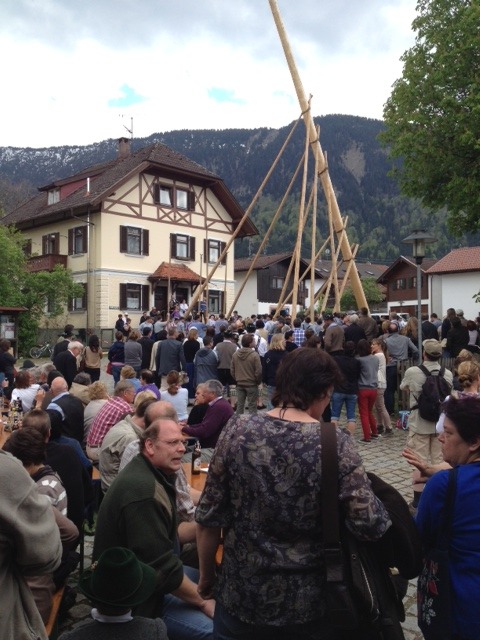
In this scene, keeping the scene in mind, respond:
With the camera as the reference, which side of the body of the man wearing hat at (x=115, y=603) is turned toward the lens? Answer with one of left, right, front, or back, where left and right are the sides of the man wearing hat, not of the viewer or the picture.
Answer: back

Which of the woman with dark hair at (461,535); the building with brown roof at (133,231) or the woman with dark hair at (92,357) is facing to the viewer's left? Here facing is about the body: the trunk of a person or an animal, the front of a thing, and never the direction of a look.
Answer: the woman with dark hair at (461,535)

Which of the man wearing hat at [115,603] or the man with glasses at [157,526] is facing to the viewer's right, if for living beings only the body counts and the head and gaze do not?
the man with glasses

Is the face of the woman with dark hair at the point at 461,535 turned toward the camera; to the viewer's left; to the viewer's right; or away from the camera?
to the viewer's left

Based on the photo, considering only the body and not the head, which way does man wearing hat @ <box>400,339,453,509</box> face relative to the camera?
away from the camera

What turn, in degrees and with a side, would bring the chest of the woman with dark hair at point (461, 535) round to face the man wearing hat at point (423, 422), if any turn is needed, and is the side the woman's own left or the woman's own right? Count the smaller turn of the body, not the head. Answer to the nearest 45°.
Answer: approximately 90° to the woman's own right

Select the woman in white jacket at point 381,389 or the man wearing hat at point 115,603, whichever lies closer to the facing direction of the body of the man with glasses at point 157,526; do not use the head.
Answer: the woman in white jacket

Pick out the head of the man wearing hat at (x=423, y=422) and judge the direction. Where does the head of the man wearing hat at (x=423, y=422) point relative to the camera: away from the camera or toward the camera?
away from the camera

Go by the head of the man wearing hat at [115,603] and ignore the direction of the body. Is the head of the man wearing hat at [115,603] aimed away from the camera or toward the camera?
away from the camera

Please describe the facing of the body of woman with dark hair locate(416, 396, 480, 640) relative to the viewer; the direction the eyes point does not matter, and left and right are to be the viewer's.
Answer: facing to the left of the viewer

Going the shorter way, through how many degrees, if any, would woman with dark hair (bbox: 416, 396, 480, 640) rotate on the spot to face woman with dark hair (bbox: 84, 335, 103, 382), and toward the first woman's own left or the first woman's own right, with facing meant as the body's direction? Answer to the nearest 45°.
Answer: approximately 45° to the first woman's own right
